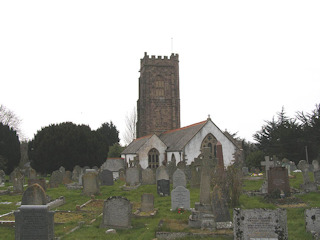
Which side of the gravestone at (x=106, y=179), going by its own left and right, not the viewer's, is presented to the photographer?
front

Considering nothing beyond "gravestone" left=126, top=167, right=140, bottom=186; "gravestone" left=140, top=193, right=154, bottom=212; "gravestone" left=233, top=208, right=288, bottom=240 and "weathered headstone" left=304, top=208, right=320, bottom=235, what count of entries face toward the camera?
4

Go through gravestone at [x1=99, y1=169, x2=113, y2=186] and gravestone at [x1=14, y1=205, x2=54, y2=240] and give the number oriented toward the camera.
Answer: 2

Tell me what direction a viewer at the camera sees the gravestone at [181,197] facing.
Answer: facing the viewer

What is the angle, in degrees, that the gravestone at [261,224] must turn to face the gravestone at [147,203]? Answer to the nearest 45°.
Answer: approximately 135° to its right

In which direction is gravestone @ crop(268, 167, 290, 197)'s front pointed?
toward the camera

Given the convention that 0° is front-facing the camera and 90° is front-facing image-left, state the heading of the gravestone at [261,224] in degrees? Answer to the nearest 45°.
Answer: approximately 0°

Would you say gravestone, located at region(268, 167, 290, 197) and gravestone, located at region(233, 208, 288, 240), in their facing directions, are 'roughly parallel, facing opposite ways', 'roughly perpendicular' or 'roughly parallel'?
roughly parallel

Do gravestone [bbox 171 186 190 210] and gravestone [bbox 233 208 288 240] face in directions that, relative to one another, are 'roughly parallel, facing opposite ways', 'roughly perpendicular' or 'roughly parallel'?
roughly parallel

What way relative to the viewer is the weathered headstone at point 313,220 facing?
toward the camera

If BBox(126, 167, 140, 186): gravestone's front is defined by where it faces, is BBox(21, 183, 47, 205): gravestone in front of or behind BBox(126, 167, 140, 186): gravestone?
in front

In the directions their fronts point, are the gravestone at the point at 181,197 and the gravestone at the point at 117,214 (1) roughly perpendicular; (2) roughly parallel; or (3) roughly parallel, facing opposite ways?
roughly parallel

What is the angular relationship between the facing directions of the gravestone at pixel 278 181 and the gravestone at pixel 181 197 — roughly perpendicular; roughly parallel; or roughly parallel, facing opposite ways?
roughly parallel

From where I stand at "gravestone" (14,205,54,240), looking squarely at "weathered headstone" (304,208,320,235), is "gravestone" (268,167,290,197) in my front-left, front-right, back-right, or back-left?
front-left
